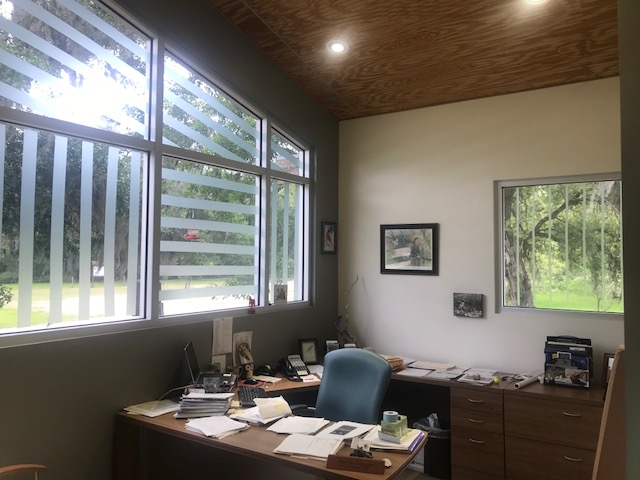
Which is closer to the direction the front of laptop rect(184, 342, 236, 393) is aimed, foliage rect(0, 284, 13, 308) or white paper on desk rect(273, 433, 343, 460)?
the white paper on desk

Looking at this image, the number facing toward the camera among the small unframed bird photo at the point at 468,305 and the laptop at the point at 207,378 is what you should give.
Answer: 1

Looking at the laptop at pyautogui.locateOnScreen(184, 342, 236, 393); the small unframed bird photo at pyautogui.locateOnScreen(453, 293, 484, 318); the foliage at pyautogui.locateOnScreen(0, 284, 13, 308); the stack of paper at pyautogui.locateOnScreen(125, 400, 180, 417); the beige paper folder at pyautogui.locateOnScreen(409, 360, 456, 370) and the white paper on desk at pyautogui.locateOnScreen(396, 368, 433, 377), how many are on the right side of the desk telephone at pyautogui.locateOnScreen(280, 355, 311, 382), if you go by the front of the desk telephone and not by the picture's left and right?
3

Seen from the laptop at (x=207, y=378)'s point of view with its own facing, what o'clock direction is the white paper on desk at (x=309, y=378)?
The white paper on desk is roughly at 11 o'clock from the laptop.

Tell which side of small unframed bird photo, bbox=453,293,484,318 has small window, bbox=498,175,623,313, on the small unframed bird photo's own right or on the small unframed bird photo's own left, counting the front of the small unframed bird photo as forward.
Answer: on the small unframed bird photo's own left

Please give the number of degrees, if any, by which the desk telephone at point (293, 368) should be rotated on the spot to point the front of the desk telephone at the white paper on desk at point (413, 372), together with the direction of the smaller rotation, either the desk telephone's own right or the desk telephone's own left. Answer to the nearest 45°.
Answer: approximately 45° to the desk telephone's own left

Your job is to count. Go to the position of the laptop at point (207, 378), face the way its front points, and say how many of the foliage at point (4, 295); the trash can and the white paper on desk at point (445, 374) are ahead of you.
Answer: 2

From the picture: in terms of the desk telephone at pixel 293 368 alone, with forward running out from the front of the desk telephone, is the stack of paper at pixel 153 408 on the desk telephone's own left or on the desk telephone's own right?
on the desk telephone's own right

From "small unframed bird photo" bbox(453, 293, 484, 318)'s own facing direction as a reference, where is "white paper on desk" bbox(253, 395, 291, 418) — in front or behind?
in front

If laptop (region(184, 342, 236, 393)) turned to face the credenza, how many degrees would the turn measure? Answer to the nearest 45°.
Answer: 0° — it already faces it

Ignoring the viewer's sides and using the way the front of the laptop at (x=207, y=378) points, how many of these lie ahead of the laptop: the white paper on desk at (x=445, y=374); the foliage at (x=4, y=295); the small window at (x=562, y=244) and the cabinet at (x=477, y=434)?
3

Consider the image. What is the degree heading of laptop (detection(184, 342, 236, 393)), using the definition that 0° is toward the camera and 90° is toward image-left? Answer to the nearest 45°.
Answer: approximately 270°

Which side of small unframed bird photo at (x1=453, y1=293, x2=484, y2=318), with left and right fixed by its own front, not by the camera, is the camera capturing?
front

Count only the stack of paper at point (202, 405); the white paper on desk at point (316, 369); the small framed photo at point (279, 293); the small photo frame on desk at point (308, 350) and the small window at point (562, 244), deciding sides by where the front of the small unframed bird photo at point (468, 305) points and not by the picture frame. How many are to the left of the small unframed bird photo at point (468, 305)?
1
